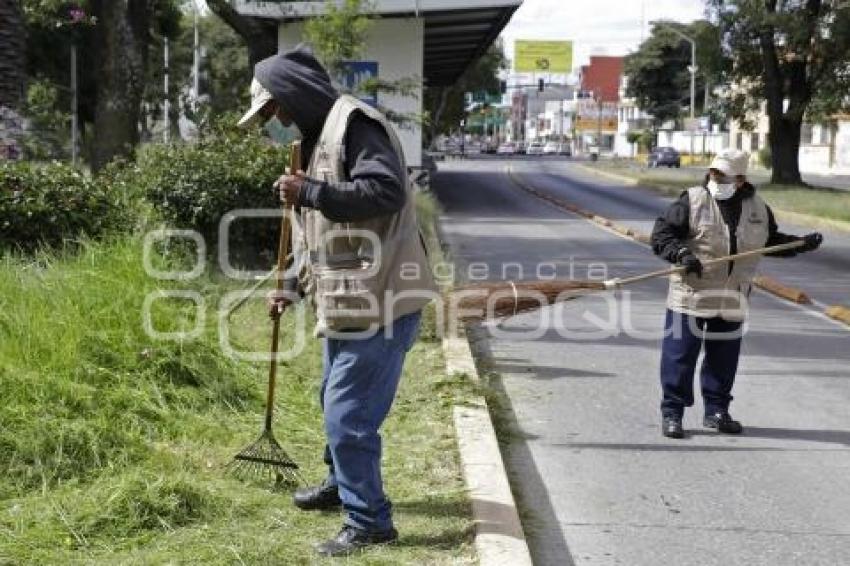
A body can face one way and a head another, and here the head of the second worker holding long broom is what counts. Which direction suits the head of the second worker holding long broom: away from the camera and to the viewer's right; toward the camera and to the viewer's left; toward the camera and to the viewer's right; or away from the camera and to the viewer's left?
toward the camera and to the viewer's left

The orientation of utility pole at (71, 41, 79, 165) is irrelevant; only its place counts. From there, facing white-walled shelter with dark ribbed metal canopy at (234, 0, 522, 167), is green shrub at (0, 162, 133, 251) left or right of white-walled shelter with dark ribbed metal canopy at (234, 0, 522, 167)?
right

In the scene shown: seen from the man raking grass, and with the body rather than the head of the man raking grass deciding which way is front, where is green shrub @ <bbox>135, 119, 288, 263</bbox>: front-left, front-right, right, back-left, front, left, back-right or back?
right

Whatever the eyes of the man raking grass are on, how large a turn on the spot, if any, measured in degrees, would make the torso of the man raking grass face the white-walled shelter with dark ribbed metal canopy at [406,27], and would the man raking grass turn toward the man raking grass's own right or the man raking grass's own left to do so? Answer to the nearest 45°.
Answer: approximately 90° to the man raking grass's own right

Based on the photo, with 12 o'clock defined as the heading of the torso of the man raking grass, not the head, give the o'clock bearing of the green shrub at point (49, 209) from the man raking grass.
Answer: The green shrub is roughly at 2 o'clock from the man raking grass.

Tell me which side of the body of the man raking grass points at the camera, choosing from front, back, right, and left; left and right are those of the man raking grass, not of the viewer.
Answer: left

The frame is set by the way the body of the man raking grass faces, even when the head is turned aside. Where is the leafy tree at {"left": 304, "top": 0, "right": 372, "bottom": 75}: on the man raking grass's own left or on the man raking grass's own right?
on the man raking grass's own right

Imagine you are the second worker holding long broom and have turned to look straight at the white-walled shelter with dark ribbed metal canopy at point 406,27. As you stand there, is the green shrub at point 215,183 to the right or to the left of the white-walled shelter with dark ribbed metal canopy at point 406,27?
left

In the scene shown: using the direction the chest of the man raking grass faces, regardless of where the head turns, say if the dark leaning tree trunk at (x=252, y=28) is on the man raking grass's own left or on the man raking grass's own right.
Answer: on the man raking grass's own right

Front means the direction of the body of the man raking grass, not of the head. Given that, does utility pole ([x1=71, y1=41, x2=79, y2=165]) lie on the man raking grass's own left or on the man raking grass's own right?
on the man raking grass's own right

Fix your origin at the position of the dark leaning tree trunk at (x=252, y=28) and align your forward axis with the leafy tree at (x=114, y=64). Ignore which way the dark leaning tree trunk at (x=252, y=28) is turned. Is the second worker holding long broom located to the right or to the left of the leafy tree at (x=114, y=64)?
left
